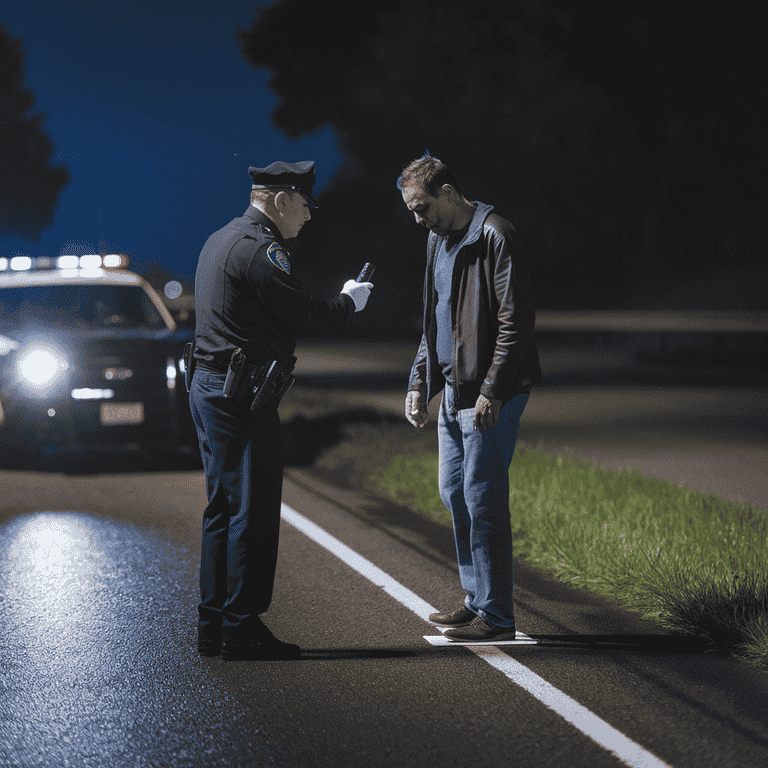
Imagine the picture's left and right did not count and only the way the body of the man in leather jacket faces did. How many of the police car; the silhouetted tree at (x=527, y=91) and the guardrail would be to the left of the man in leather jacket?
0

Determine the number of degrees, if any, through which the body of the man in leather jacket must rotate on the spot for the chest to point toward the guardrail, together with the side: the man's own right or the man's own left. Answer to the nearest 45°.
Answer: approximately 135° to the man's own right

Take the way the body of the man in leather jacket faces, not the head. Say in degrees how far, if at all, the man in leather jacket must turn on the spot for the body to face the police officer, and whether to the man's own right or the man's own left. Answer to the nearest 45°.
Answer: approximately 45° to the man's own right

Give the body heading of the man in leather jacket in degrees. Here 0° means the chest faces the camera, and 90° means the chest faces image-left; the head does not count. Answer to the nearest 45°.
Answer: approximately 45°

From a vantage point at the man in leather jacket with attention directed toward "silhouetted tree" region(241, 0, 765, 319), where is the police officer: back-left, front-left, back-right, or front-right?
back-left

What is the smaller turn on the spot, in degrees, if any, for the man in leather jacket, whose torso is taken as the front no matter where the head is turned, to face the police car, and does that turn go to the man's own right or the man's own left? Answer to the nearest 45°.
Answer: approximately 90° to the man's own right

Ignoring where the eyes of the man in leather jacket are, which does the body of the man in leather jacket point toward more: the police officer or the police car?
the police officer

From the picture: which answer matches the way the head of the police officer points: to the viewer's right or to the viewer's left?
to the viewer's right

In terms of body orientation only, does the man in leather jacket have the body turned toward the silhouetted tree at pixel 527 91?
no

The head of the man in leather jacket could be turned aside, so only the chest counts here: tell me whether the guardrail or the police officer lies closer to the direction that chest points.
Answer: the police officer
